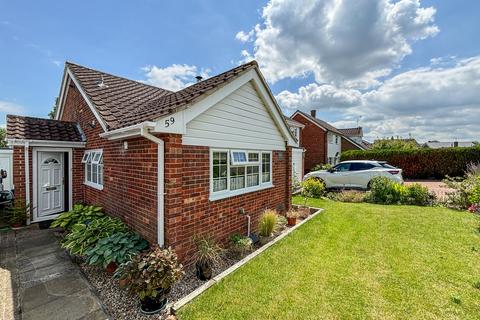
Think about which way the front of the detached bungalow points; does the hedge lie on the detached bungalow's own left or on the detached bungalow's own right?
on the detached bungalow's own left

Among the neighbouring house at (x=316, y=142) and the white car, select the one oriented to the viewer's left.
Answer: the white car

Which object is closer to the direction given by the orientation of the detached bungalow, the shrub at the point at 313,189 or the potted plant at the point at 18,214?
the shrub

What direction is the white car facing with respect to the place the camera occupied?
facing to the left of the viewer

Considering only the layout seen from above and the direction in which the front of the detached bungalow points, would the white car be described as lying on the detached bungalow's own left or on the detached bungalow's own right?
on the detached bungalow's own left

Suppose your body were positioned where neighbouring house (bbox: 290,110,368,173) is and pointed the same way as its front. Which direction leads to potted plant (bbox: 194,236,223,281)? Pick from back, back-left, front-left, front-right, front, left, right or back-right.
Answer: front-right

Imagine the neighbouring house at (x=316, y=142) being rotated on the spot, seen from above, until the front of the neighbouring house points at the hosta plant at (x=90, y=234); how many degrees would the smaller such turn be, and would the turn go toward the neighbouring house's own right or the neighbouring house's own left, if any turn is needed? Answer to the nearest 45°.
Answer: approximately 45° to the neighbouring house's own right

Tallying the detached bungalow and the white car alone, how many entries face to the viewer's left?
1

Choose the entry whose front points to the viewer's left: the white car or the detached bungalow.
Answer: the white car

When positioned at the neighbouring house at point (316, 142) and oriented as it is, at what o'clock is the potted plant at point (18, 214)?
The potted plant is roughly at 2 o'clock from the neighbouring house.

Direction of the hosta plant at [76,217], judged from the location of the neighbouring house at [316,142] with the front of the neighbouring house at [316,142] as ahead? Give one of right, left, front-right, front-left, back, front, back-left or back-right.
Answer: front-right

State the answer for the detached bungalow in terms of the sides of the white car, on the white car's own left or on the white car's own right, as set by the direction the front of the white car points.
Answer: on the white car's own left

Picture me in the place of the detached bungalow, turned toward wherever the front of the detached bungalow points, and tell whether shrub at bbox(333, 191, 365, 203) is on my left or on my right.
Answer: on my left

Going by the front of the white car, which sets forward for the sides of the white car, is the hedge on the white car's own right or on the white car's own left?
on the white car's own right

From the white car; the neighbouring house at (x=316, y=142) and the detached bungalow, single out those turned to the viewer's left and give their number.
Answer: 1
